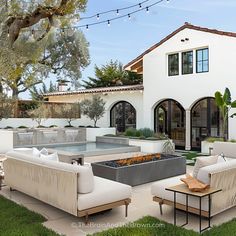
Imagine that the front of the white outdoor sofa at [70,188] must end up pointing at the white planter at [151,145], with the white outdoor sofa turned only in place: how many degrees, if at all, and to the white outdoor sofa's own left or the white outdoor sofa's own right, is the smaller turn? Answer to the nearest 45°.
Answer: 0° — it already faces it

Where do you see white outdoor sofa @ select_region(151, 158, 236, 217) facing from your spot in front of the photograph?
facing away from the viewer and to the left of the viewer

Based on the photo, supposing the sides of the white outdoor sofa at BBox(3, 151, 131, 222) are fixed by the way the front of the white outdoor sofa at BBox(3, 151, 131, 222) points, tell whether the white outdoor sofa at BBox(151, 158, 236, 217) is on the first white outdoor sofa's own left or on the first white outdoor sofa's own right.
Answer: on the first white outdoor sofa's own right

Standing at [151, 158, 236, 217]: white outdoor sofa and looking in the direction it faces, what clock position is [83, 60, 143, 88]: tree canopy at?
The tree canopy is roughly at 1 o'clock from the white outdoor sofa.

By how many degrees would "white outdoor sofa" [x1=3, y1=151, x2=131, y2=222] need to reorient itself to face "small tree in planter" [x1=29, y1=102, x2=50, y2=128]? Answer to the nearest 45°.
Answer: approximately 45° to its left

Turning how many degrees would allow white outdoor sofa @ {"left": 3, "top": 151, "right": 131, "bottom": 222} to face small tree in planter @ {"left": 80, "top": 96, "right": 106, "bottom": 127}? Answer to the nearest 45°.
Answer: approximately 45° to its left

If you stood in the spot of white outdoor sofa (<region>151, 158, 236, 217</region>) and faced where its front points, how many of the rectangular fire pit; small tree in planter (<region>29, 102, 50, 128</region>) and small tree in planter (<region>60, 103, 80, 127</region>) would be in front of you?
3

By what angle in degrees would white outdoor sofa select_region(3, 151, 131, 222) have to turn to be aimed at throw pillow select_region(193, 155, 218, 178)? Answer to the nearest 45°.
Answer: approximately 45° to its right

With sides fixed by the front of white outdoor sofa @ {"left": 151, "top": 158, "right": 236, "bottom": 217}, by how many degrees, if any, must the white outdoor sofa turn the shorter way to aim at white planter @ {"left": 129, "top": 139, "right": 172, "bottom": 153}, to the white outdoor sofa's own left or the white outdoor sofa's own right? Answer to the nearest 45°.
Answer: approximately 45° to the white outdoor sofa's own right

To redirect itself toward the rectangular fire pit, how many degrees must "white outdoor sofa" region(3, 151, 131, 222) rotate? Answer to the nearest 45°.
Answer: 0° — it already faces it

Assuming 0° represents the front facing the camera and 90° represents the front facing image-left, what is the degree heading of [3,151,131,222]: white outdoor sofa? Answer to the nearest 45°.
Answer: approximately 225°

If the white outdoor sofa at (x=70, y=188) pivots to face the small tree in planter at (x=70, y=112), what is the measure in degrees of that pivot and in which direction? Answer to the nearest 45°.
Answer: approximately 45° to its left

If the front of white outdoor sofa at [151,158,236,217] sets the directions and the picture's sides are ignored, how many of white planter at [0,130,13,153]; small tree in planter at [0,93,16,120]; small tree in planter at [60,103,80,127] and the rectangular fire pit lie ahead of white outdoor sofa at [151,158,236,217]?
4
